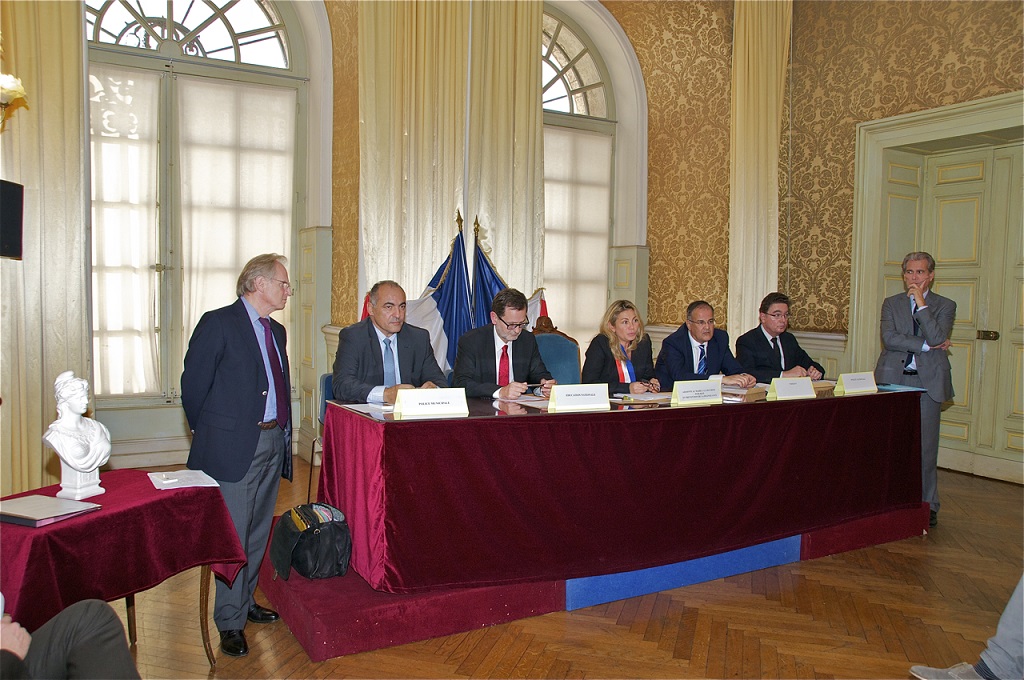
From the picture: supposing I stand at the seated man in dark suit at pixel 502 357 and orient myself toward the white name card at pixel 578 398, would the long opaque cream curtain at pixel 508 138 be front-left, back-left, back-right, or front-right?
back-left

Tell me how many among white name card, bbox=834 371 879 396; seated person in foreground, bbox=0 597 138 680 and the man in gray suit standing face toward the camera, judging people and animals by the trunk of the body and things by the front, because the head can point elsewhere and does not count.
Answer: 2

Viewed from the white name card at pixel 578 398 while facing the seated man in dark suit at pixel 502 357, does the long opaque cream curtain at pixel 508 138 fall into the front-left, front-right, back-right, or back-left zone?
front-right

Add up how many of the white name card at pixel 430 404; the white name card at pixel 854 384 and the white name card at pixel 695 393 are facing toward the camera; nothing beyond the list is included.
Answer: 3

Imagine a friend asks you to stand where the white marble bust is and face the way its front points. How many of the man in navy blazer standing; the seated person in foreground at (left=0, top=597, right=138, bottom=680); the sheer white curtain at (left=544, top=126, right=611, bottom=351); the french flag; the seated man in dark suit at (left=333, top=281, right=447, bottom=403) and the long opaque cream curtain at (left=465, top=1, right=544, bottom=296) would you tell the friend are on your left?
5

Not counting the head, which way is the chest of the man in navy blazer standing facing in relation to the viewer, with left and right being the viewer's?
facing the viewer and to the right of the viewer

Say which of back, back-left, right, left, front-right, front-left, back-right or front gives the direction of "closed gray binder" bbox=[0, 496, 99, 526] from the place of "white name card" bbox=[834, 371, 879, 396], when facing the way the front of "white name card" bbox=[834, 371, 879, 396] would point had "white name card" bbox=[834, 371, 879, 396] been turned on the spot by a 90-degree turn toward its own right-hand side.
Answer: front-left

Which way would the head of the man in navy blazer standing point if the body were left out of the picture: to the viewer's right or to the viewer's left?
to the viewer's right

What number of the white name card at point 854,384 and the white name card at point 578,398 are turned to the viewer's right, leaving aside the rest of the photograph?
0

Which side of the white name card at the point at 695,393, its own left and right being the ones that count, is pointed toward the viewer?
front

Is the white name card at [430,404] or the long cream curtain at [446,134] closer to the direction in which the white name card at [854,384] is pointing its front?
the white name card
